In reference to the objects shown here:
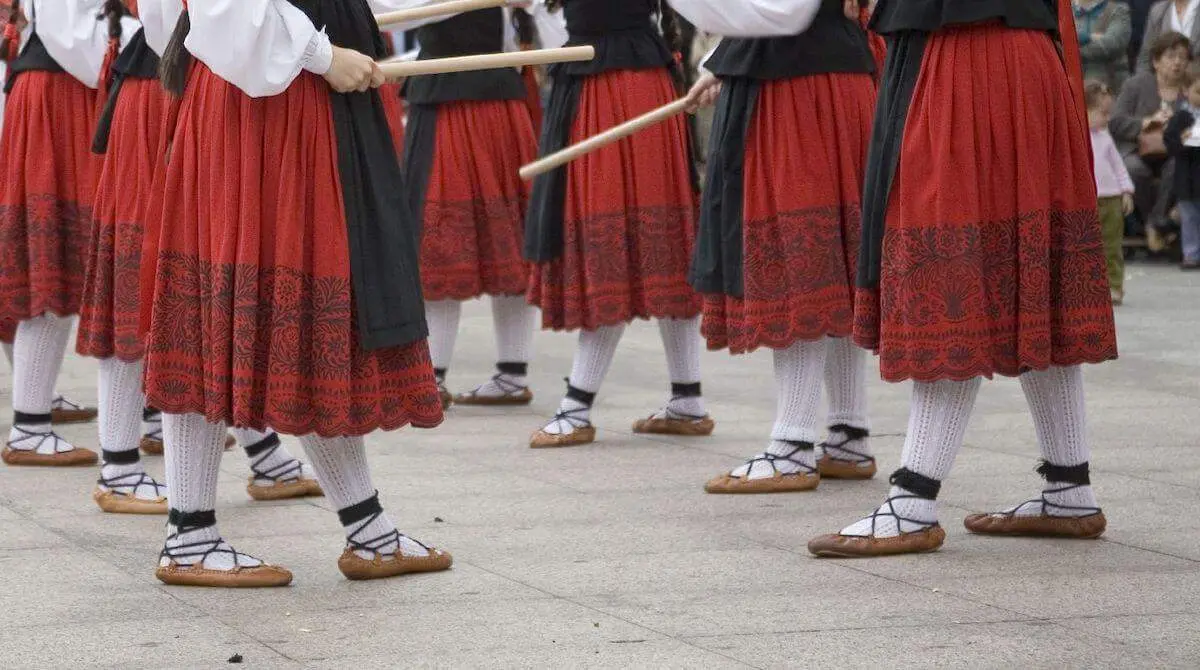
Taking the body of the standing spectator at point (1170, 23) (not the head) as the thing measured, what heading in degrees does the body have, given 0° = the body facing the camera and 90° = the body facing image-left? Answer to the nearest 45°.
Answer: approximately 0°

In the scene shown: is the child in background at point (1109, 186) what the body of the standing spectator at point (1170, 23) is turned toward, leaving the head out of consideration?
yes
